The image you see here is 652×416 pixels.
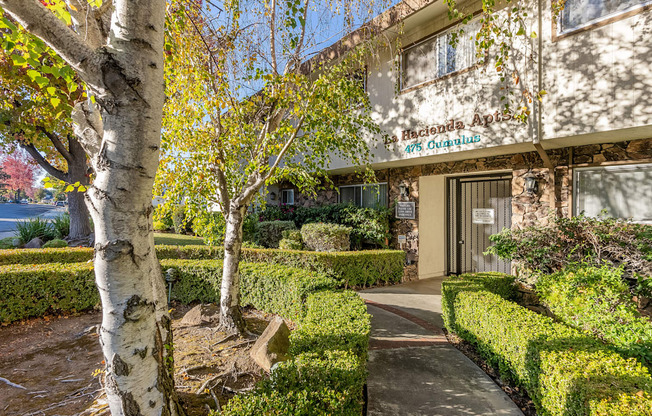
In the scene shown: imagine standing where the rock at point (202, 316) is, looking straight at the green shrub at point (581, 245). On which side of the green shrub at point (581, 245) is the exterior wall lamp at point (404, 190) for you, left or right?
left

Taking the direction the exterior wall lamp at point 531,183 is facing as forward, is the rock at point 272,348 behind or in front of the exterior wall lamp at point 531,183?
in front

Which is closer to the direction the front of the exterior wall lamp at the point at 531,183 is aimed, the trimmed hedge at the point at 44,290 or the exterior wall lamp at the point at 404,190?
the trimmed hedge

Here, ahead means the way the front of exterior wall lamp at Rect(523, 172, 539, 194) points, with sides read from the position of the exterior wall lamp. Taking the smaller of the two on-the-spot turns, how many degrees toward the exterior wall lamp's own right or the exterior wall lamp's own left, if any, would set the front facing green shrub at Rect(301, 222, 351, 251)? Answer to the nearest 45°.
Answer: approximately 45° to the exterior wall lamp's own right

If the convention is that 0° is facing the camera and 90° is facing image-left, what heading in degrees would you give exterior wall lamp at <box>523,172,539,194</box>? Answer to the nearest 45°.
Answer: approximately 45°

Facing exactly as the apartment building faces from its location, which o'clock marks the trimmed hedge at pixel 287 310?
The trimmed hedge is roughly at 12 o'clock from the apartment building.

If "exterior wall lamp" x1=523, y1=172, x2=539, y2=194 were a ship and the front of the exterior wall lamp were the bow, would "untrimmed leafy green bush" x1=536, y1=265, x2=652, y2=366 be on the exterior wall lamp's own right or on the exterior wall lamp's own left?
on the exterior wall lamp's own left

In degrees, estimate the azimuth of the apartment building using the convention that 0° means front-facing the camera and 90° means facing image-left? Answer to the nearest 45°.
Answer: approximately 45°

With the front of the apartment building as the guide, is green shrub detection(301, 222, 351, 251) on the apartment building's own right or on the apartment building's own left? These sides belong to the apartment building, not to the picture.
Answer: on the apartment building's own right

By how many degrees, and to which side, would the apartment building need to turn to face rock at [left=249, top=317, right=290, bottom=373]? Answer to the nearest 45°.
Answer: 0° — it already faces it
